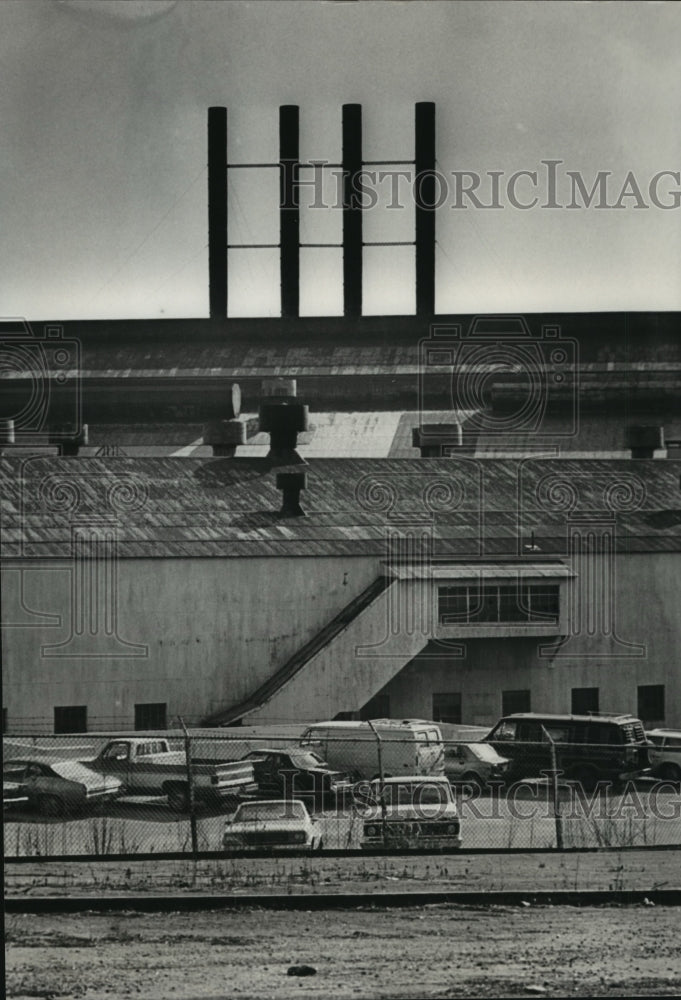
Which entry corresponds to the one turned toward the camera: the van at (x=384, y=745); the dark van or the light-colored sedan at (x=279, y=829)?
the light-colored sedan

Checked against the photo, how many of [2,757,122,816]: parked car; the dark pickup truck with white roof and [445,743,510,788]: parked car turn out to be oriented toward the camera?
0

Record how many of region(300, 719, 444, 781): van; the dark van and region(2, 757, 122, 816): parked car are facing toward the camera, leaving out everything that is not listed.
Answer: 0

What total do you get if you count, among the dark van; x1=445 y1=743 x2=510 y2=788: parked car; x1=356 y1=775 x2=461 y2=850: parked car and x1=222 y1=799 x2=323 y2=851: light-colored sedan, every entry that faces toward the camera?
2

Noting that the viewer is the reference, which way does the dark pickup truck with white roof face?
facing away from the viewer and to the left of the viewer

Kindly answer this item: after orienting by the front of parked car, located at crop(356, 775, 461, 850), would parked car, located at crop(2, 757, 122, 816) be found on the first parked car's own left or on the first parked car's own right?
on the first parked car's own right

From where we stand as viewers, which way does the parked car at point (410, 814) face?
facing the viewer

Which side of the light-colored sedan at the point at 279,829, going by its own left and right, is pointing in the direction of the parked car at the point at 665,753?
left

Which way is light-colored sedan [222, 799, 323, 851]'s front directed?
toward the camera

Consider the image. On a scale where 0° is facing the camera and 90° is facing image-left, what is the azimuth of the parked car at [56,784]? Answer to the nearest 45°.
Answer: approximately 135°

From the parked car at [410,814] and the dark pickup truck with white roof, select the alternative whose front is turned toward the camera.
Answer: the parked car

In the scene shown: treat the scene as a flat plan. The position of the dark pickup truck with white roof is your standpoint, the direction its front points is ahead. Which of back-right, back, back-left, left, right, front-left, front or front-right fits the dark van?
back-right

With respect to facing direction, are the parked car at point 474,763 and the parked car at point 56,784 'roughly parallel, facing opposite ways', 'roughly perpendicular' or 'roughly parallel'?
roughly parallel
